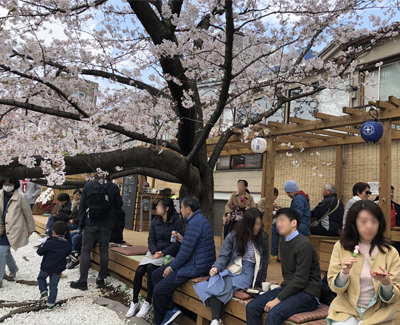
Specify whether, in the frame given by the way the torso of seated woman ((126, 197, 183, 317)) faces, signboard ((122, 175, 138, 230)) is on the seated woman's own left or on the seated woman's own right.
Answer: on the seated woman's own right

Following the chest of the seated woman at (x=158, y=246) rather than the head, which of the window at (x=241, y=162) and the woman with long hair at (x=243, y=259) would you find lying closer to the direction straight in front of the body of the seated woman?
the woman with long hair

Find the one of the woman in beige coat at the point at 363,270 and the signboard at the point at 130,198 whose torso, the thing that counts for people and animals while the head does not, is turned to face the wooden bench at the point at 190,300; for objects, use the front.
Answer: the signboard

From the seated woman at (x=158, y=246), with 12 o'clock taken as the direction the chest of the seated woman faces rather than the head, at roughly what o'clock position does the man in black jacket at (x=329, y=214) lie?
The man in black jacket is roughly at 7 o'clock from the seated woman.

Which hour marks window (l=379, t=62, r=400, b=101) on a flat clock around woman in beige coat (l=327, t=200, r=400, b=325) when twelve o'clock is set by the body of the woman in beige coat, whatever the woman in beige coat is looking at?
The window is roughly at 6 o'clock from the woman in beige coat.

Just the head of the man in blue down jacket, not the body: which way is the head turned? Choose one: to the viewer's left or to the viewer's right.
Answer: to the viewer's left

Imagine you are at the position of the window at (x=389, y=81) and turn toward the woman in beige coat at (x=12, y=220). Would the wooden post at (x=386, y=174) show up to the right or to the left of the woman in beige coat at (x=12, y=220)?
left

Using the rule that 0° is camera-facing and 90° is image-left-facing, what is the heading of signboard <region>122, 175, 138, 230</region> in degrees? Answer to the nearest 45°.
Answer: approximately 0°

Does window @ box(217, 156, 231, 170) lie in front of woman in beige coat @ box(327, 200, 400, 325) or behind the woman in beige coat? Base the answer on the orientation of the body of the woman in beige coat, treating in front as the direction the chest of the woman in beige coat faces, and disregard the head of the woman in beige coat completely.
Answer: behind

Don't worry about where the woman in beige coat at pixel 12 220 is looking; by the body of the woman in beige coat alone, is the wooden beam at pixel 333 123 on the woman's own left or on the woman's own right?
on the woman's own left

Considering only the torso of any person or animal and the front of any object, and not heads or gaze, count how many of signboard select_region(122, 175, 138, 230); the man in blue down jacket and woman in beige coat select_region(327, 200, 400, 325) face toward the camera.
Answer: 2

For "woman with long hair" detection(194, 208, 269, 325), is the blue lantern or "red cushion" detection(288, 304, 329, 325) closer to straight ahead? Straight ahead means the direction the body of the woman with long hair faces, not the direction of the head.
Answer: the red cushion

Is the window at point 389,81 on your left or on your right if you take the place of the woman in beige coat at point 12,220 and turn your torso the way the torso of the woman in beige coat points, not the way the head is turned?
on your left
